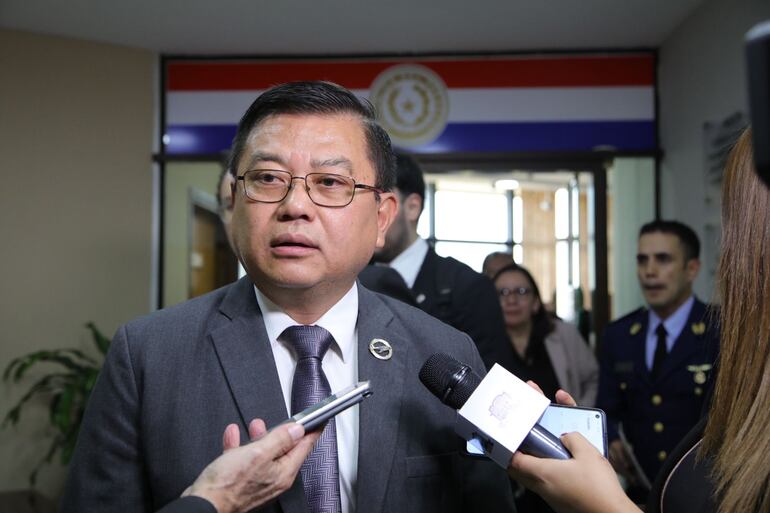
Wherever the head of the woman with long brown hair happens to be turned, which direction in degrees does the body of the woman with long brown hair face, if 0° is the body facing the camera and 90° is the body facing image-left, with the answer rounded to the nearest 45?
approximately 135°

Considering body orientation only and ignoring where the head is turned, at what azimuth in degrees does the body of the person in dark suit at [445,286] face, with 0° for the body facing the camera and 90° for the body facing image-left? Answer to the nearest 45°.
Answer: approximately 45°

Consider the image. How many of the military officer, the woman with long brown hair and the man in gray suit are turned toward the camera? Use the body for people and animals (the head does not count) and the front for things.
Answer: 2

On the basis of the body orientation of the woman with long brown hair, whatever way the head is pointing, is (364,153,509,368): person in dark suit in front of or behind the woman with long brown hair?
in front

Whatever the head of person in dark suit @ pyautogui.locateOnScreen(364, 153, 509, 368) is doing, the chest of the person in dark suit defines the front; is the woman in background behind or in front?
behind

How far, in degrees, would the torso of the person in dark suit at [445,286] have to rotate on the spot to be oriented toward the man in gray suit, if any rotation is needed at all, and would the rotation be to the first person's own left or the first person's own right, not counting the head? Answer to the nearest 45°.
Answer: approximately 45° to the first person's own left

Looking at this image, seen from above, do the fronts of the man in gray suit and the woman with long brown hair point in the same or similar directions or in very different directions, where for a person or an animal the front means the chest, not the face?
very different directions

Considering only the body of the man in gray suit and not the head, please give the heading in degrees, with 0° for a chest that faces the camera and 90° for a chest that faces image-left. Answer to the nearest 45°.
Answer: approximately 0°
